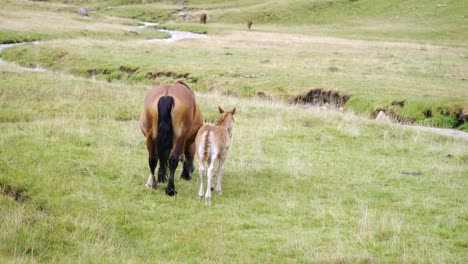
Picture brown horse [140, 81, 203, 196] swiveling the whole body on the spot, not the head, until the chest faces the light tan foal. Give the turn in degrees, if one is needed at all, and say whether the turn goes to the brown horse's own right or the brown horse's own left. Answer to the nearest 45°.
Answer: approximately 135° to the brown horse's own right

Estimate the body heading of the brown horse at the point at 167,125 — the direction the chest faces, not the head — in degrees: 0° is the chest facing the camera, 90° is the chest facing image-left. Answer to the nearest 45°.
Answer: approximately 180°
